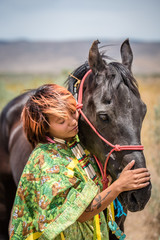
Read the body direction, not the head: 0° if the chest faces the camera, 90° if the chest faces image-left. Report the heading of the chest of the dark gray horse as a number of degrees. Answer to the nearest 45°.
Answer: approximately 315°

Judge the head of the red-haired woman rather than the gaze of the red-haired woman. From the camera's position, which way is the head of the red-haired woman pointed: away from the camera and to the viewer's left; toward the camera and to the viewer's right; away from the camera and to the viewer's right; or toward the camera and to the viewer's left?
toward the camera and to the viewer's right
